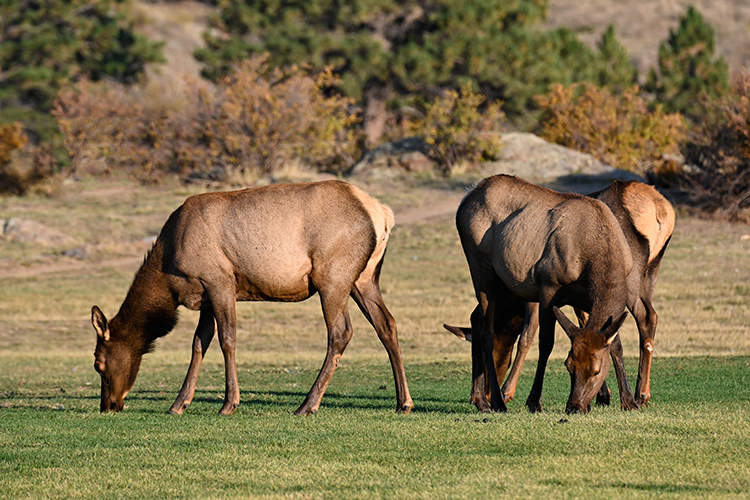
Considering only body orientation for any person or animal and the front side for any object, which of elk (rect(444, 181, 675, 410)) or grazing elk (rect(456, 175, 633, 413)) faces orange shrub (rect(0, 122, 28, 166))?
the elk

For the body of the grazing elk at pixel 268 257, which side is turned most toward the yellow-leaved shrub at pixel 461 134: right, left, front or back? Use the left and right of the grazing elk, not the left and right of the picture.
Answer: right

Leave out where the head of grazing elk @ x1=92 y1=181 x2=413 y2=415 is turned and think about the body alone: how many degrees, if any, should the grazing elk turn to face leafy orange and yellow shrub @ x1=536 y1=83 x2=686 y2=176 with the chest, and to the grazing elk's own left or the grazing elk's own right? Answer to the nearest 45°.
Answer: approximately 135° to the grazing elk's own right

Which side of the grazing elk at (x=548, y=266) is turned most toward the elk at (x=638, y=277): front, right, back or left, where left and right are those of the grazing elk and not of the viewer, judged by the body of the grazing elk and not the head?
left

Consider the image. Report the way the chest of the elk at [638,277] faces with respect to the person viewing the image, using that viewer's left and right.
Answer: facing away from the viewer and to the left of the viewer

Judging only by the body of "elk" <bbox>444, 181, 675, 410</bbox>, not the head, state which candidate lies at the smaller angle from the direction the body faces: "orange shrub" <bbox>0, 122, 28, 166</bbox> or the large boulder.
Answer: the orange shrub

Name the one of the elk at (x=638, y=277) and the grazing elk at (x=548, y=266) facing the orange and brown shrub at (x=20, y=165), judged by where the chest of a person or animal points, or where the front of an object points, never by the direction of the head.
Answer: the elk

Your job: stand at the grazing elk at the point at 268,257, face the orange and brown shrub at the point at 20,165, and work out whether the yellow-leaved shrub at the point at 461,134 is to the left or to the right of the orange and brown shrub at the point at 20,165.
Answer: right

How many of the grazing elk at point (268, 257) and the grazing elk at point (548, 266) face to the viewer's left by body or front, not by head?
1

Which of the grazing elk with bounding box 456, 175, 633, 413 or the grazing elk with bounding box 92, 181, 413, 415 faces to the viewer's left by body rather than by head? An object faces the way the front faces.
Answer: the grazing elk with bounding box 92, 181, 413, 415

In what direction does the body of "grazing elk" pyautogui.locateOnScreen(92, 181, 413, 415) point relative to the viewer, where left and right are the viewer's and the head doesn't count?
facing to the left of the viewer

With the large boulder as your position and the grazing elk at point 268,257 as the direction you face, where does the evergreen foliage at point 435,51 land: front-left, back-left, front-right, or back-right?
back-right
